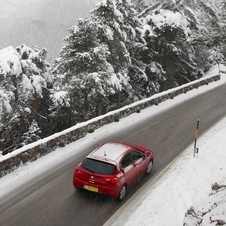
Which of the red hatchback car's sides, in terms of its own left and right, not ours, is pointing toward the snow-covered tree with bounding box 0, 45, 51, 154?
left

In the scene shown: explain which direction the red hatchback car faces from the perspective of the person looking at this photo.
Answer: facing away from the viewer and to the right of the viewer

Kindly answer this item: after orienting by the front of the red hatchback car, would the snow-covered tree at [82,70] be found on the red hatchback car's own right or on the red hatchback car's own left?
on the red hatchback car's own left
